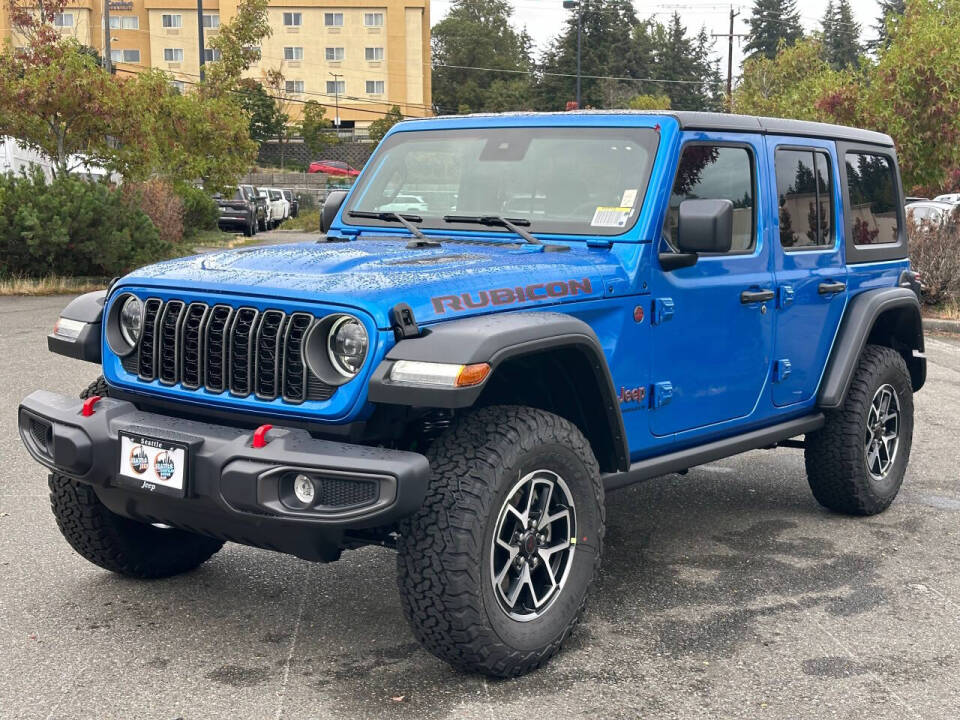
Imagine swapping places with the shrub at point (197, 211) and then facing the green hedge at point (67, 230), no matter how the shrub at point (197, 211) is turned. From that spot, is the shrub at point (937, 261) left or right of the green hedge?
left

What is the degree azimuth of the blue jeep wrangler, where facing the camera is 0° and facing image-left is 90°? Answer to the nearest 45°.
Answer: approximately 45°

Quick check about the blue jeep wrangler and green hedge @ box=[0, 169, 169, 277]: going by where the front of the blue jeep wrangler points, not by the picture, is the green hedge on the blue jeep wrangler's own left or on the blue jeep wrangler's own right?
on the blue jeep wrangler's own right

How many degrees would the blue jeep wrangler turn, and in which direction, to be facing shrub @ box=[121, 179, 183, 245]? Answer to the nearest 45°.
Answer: approximately 135° to its right

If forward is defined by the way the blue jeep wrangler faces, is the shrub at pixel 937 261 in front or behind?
behind

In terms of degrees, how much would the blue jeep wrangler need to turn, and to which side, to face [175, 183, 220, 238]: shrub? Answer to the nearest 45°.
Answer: approximately 135° to its right

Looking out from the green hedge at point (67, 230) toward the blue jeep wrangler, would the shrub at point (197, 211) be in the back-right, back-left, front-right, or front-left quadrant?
back-left

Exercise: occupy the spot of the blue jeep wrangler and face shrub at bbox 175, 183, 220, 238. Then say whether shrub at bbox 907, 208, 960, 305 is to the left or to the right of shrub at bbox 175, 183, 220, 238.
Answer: right
